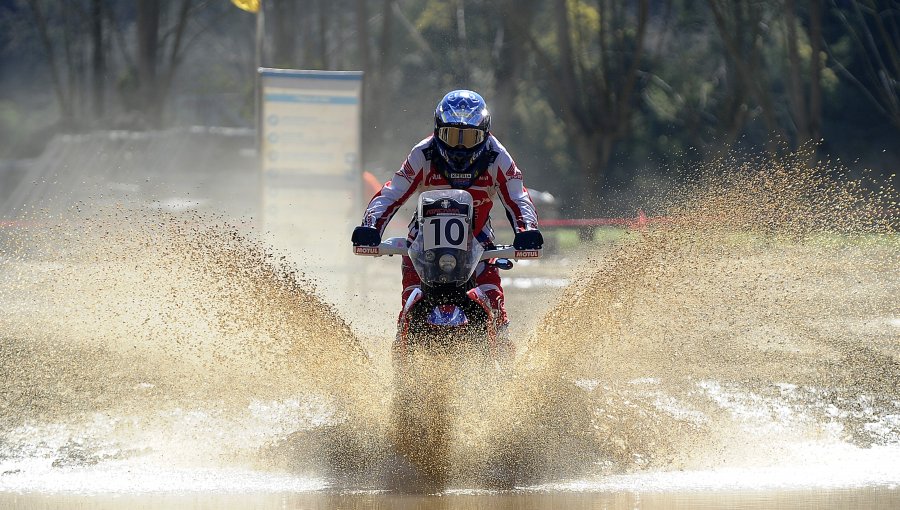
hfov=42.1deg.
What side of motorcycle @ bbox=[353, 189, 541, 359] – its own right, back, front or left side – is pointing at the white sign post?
back

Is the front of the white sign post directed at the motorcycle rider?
yes

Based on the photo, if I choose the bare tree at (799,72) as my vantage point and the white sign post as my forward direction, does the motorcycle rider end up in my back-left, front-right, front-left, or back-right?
front-left

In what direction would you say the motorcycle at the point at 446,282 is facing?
toward the camera

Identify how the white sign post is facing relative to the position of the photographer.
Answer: facing the viewer

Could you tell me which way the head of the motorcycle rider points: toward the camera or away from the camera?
toward the camera

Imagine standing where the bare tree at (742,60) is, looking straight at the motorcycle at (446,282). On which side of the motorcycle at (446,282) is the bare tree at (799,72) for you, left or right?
left

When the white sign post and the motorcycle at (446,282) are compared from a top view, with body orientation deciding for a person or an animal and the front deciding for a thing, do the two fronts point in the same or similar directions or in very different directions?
same or similar directions

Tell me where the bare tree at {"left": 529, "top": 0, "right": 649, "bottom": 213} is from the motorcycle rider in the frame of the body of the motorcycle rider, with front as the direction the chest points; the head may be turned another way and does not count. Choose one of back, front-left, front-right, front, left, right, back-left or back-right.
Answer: back

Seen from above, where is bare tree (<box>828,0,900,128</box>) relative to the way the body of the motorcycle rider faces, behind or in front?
behind

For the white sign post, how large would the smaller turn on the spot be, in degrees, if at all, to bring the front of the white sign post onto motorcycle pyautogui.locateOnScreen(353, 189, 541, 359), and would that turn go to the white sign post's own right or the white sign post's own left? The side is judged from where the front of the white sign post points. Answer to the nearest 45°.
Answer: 0° — it already faces it

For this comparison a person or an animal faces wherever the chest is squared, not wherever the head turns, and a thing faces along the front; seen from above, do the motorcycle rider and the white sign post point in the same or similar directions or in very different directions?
same or similar directions

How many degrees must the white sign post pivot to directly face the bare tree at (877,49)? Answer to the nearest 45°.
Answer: approximately 135° to its left
